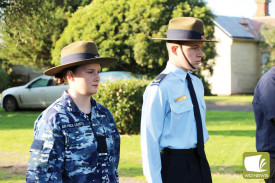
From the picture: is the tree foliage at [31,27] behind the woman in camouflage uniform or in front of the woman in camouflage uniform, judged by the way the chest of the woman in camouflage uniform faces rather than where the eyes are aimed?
behind

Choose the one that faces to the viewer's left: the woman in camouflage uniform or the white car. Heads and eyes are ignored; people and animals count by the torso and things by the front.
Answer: the white car

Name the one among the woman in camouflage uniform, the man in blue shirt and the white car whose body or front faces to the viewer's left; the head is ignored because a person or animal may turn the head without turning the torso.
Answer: the white car

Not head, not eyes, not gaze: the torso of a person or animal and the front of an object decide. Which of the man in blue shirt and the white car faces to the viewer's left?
the white car

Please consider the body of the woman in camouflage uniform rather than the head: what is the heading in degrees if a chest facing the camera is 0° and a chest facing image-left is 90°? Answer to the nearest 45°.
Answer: approximately 315°

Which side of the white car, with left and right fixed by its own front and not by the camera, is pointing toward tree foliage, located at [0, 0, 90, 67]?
right

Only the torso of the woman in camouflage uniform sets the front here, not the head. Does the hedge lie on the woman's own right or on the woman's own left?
on the woman's own left

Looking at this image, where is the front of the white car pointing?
to the viewer's left

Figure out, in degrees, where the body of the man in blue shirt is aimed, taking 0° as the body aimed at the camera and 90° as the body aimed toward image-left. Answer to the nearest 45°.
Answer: approximately 315°

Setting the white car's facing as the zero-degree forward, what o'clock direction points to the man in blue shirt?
The man in blue shirt is roughly at 9 o'clock from the white car.

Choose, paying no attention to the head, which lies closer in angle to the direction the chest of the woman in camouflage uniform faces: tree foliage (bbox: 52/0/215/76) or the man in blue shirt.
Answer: the man in blue shirt

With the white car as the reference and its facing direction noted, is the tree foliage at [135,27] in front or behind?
behind
